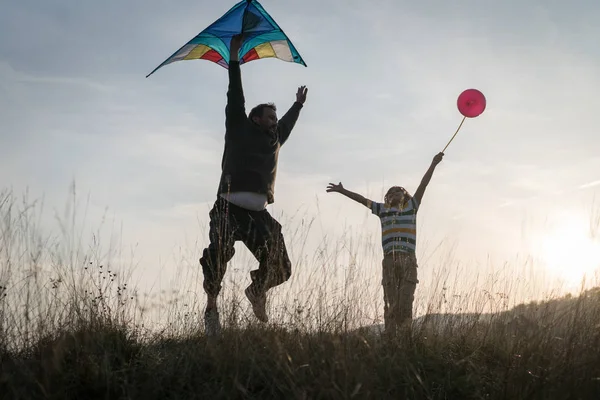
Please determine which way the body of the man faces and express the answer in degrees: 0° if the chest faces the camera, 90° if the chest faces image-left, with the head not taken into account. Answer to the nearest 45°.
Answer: approximately 315°

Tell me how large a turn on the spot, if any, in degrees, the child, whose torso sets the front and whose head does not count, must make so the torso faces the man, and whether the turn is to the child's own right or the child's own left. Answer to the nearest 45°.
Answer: approximately 45° to the child's own right

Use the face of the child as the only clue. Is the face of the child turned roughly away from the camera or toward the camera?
toward the camera

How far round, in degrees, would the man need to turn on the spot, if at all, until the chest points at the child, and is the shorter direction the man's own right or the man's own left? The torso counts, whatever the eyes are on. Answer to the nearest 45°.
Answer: approximately 90° to the man's own left

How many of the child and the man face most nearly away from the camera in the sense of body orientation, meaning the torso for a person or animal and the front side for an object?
0

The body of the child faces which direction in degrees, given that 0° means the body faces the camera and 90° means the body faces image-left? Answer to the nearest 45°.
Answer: approximately 0°

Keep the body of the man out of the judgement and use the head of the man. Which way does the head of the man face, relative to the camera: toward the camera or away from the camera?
toward the camera
